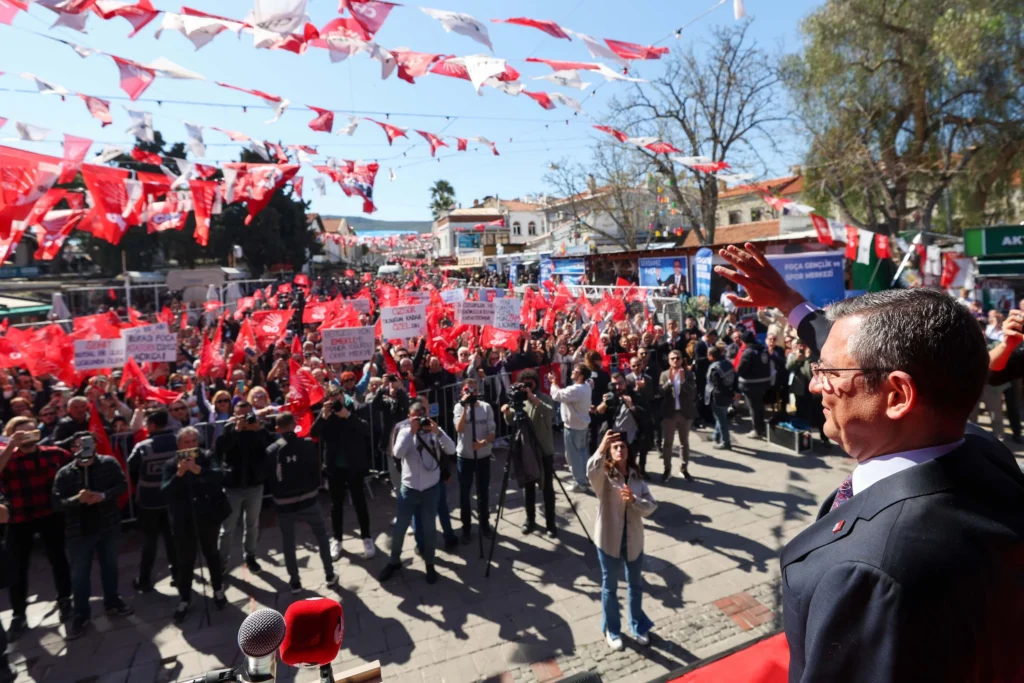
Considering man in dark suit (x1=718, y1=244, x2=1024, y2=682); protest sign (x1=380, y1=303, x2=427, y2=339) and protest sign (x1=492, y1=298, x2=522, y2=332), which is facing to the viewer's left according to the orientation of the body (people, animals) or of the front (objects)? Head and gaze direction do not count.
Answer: the man in dark suit

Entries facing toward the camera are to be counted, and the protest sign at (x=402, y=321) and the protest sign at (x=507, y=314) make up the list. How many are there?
2

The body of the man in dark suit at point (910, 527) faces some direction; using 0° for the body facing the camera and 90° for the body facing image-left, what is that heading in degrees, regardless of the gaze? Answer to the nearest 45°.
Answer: approximately 90°

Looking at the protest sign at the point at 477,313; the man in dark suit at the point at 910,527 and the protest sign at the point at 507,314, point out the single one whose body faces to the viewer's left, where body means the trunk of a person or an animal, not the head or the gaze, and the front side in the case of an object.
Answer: the man in dark suit

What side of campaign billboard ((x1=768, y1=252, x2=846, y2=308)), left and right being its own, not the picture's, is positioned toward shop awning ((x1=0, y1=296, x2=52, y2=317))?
right

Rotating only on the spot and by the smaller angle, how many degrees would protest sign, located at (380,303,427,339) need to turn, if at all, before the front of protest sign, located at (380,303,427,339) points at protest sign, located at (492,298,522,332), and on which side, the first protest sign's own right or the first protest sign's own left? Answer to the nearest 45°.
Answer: approximately 90° to the first protest sign's own left
